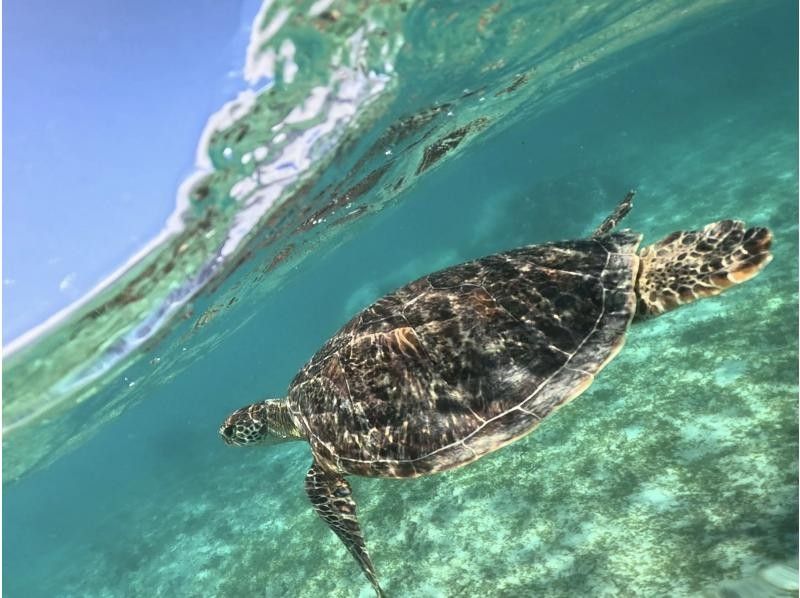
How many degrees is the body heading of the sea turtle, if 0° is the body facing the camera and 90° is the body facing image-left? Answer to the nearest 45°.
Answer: approximately 90°
